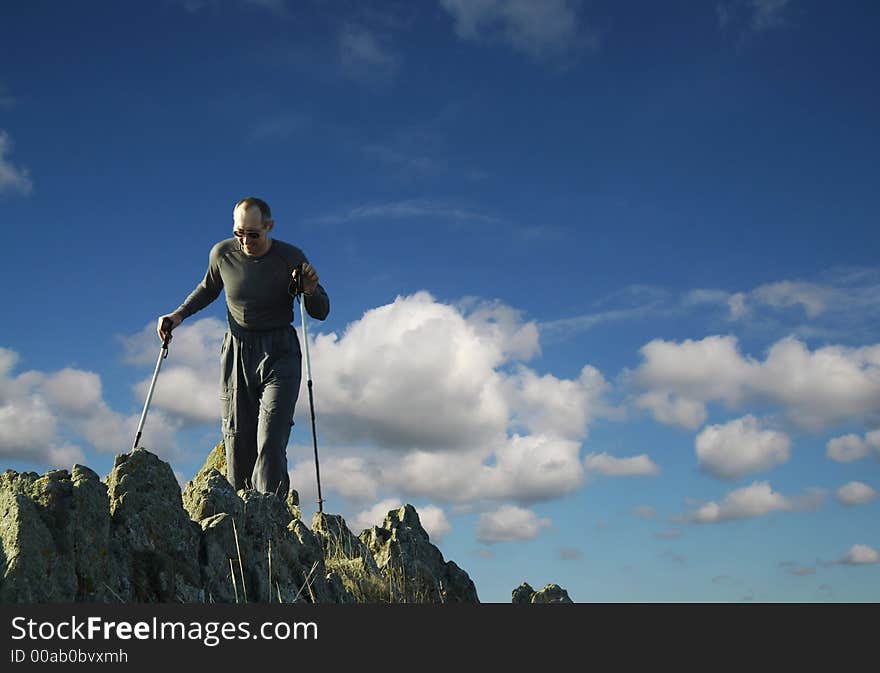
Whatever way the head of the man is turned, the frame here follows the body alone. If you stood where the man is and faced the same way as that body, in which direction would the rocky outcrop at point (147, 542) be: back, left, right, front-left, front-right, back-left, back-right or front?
front

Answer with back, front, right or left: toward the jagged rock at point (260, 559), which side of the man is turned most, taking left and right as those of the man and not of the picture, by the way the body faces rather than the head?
front

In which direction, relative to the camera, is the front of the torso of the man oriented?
toward the camera
